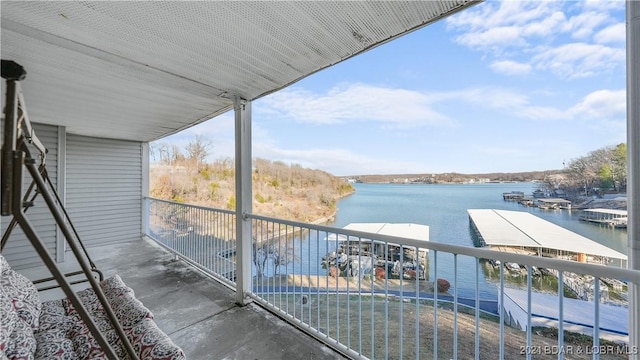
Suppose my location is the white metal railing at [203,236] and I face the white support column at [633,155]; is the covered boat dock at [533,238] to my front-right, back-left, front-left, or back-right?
front-left

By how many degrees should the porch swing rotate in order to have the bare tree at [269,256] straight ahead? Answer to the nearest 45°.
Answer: approximately 45° to its left

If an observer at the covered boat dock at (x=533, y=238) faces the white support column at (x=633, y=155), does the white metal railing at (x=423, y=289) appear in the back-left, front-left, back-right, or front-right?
front-right

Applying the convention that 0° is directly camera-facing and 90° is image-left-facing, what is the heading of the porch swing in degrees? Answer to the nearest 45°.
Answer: approximately 270°

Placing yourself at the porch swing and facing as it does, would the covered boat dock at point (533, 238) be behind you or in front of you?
in front

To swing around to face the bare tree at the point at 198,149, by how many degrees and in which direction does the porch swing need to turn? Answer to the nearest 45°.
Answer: approximately 90° to its left

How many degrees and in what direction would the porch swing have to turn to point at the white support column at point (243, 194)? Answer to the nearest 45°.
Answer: approximately 45° to its left

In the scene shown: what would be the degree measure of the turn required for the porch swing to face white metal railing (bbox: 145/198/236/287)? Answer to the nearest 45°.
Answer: approximately 45° to its left
